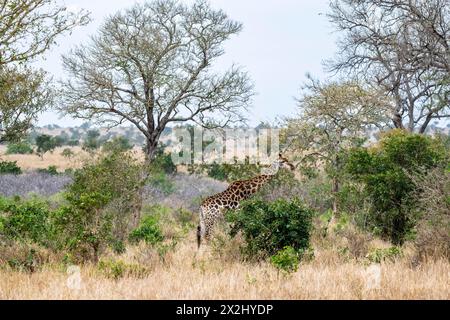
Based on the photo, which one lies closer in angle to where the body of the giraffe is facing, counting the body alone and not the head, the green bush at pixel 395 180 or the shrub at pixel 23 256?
the green bush

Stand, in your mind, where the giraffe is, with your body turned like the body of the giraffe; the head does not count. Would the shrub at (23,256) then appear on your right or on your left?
on your right

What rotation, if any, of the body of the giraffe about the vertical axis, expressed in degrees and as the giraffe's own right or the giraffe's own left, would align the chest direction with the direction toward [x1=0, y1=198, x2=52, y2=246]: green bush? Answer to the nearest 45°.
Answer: approximately 135° to the giraffe's own right

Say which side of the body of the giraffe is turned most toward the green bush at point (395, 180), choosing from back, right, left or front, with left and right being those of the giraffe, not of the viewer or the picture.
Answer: front

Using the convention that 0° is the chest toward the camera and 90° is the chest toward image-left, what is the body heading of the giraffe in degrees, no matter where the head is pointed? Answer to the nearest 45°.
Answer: approximately 270°

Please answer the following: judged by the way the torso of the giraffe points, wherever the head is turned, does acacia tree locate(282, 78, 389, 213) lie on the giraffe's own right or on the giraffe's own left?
on the giraffe's own left

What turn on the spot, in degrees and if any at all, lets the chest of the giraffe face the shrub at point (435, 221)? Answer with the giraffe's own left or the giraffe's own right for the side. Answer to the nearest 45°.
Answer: approximately 45° to the giraffe's own right

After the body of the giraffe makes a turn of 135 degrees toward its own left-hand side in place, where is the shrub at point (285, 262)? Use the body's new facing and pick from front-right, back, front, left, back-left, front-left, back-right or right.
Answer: back-left

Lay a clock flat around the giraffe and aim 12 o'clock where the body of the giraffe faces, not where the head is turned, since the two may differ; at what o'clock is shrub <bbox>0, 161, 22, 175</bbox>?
The shrub is roughly at 8 o'clock from the giraffe.

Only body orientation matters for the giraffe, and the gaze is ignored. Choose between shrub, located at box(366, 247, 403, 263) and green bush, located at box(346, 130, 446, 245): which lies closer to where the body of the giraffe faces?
the green bush
